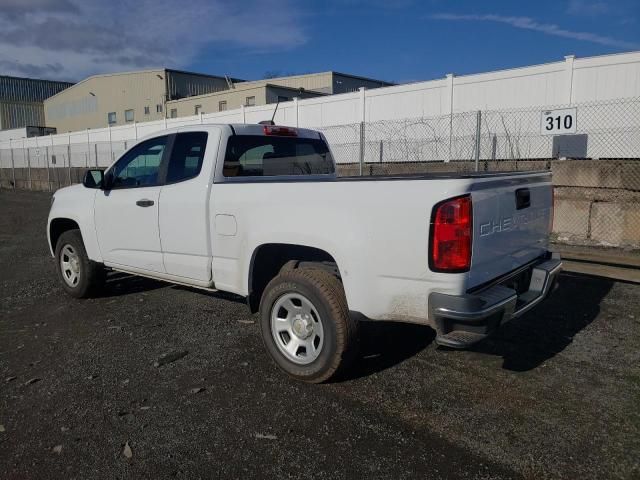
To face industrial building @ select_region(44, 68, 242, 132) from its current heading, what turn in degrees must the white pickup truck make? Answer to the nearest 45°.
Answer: approximately 45° to its right

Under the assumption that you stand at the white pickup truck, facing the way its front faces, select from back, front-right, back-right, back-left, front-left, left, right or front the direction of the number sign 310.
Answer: right

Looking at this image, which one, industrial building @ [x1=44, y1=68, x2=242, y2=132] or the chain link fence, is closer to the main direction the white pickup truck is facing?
the industrial building

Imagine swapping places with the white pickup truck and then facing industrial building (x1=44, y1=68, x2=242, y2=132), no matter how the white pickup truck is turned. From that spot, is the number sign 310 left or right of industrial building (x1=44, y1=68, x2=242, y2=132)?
right

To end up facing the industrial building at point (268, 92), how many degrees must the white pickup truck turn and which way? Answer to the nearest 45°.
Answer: approximately 45° to its right

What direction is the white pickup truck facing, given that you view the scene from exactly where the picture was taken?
facing away from the viewer and to the left of the viewer

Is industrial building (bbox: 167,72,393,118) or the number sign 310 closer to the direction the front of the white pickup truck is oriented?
the industrial building
